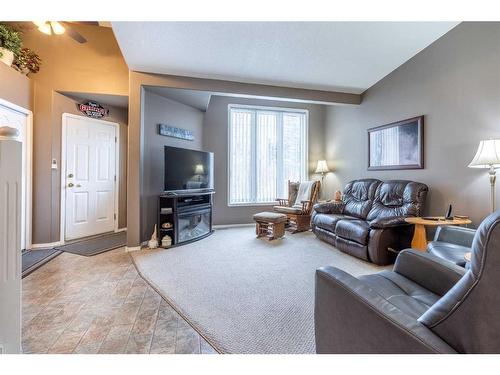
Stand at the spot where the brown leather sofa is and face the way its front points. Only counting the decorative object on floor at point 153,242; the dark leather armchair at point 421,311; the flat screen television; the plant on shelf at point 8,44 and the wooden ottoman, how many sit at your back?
0

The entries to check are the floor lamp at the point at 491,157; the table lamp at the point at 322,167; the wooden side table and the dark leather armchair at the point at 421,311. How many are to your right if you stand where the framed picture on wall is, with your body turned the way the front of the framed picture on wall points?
1

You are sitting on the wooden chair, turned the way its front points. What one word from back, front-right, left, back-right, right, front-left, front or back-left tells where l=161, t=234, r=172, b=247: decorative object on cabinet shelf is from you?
front

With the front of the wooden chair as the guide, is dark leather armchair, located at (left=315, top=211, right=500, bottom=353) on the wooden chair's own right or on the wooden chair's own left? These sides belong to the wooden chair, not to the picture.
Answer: on the wooden chair's own left

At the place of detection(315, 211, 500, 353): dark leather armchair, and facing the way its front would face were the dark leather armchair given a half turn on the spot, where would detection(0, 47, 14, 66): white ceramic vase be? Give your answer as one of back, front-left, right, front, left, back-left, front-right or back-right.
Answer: back-right

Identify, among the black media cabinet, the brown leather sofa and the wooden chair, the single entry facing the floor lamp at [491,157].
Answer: the black media cabinet

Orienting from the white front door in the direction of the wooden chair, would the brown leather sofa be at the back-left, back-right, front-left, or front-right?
front-right

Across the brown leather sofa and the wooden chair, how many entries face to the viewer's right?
0

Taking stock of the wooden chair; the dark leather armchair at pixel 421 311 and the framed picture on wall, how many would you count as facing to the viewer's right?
0

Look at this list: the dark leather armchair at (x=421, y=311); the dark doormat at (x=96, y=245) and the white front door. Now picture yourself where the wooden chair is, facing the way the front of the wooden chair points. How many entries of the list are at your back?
0

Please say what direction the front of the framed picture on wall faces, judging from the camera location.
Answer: facing the viewer and to the left of the viewer

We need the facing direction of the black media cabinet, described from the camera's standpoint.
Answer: facing the viewer and to the right of the viewer

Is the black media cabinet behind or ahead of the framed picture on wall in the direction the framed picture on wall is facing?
ahead

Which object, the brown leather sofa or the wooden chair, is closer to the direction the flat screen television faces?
the brown leather sofa

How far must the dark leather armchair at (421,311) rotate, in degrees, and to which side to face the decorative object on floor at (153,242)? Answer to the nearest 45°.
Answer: approximately 45° to its left

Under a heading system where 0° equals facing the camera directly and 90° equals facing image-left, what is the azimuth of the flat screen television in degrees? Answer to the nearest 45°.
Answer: approximately 315°

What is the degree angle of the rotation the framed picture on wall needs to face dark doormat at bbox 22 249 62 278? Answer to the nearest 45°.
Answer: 0° — it already faces it
